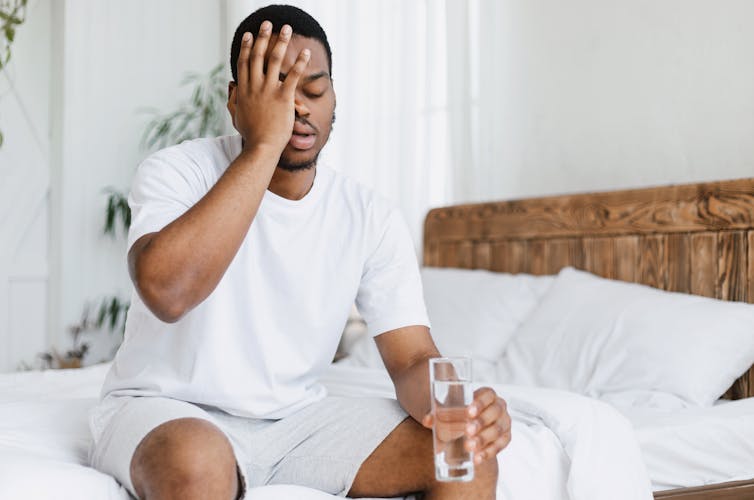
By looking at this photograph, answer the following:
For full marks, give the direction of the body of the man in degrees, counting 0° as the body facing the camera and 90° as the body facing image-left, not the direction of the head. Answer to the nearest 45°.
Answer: approximately 315°

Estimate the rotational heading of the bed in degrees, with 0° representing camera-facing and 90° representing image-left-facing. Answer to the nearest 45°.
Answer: approximately 45°

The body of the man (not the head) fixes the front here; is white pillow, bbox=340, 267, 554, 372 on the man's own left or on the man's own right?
on the man's own left

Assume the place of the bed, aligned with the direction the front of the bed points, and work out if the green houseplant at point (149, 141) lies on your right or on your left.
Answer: on your right

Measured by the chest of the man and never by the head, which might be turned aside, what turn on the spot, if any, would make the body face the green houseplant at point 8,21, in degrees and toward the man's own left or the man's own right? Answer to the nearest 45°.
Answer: approximately 180°

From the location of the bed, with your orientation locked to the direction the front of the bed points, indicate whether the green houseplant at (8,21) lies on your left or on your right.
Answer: on your right
